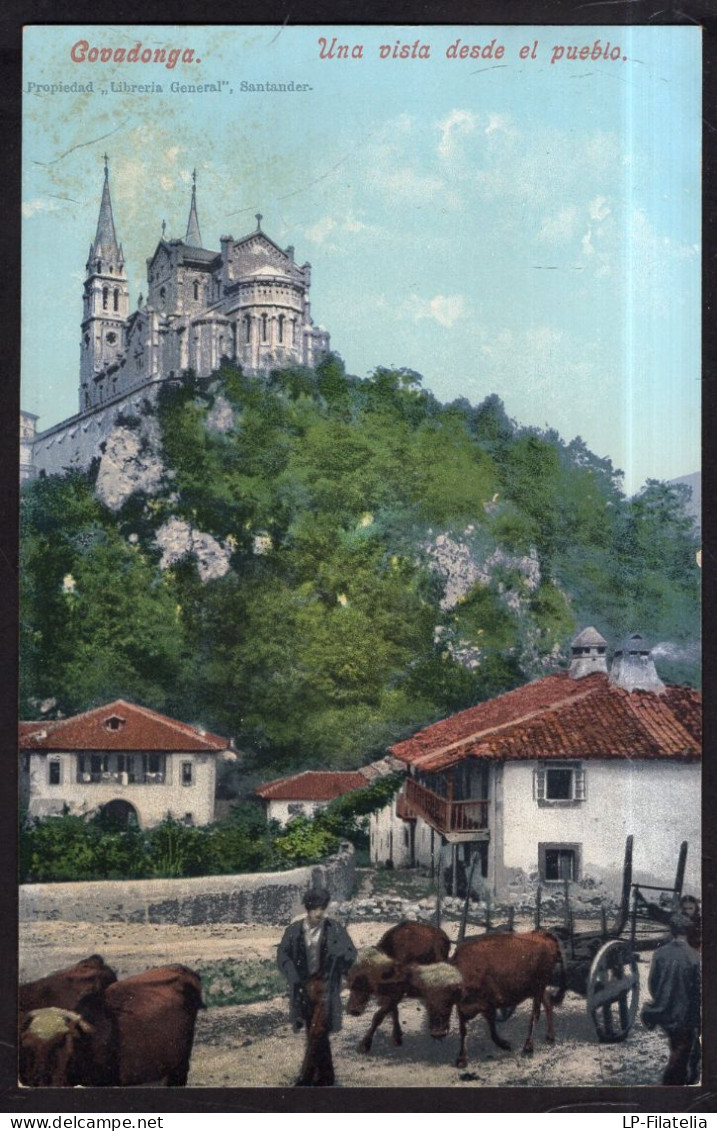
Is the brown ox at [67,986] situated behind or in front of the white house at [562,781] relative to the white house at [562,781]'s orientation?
in front

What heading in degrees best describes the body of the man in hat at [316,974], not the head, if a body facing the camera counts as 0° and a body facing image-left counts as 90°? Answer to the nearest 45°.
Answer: approximately 0°

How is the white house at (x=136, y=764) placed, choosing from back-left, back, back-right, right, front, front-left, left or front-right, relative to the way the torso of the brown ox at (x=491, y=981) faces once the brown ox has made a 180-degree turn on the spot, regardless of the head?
back-left

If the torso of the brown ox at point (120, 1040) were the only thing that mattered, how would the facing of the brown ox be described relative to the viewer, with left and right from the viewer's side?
facing to the left of the viewer

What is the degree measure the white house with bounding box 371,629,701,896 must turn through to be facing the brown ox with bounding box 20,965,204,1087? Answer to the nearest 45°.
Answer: approximately 45° to its right

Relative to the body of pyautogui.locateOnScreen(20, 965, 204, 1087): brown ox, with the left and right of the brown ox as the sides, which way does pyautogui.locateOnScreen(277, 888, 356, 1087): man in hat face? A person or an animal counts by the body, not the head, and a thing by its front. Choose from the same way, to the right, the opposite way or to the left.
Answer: to the left

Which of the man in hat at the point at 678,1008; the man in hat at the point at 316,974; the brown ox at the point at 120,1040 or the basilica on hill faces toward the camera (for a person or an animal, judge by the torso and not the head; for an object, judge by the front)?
the man in hat at the point at 316,974
